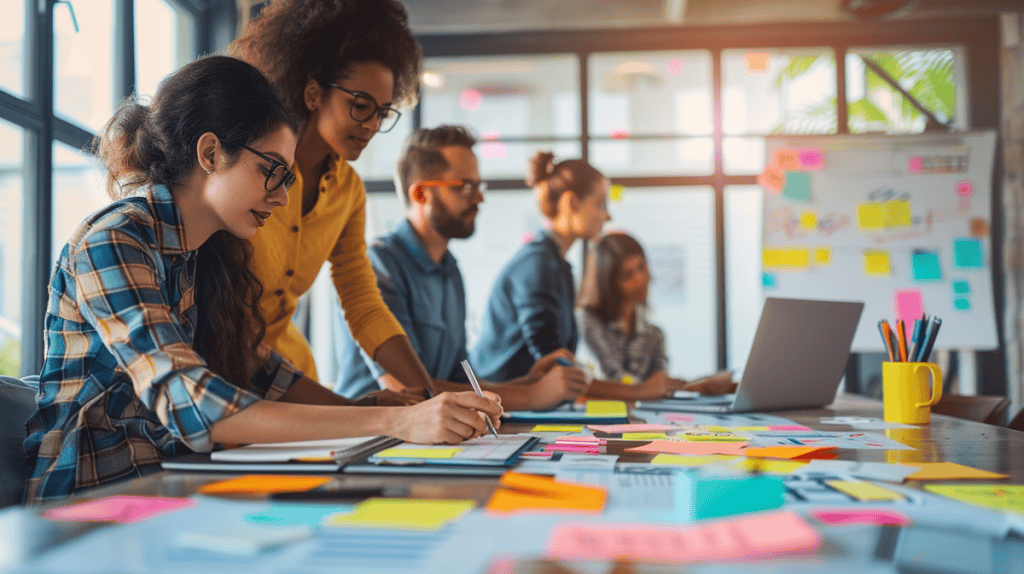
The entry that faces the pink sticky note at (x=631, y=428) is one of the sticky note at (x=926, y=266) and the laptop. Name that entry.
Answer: the sticky note

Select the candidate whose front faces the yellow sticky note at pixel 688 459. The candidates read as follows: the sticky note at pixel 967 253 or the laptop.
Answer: the sticky note

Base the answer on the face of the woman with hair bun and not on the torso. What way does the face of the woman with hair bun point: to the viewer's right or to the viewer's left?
to the viewer's right

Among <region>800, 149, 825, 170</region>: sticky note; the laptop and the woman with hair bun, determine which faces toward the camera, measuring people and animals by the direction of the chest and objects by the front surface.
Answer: the sticky note

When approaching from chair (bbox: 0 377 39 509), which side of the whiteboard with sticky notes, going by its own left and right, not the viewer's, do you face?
front

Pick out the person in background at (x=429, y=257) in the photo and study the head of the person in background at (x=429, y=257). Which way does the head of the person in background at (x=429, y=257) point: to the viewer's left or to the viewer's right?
to the viewer's right

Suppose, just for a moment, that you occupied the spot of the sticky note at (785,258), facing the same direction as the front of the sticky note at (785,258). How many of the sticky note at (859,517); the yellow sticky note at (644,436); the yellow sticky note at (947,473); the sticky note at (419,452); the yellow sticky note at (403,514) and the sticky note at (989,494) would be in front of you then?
6

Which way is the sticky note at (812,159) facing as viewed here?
toward the camera

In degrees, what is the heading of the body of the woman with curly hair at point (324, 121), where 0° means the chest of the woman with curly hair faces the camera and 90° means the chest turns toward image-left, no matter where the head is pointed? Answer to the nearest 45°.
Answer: approximately 315°

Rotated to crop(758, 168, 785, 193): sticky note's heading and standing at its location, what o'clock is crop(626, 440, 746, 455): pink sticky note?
The pink sticky note is roughly at 12 o'clock from the sticky note.

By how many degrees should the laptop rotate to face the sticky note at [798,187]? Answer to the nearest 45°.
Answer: approximately 45° to its right

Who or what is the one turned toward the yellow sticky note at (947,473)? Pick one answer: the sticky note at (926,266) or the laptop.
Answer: the sticky note

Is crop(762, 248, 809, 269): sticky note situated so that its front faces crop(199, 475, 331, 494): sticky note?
yes

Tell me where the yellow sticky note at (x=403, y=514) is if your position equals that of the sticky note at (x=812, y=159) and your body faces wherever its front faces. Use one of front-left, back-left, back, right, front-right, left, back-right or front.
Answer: front
